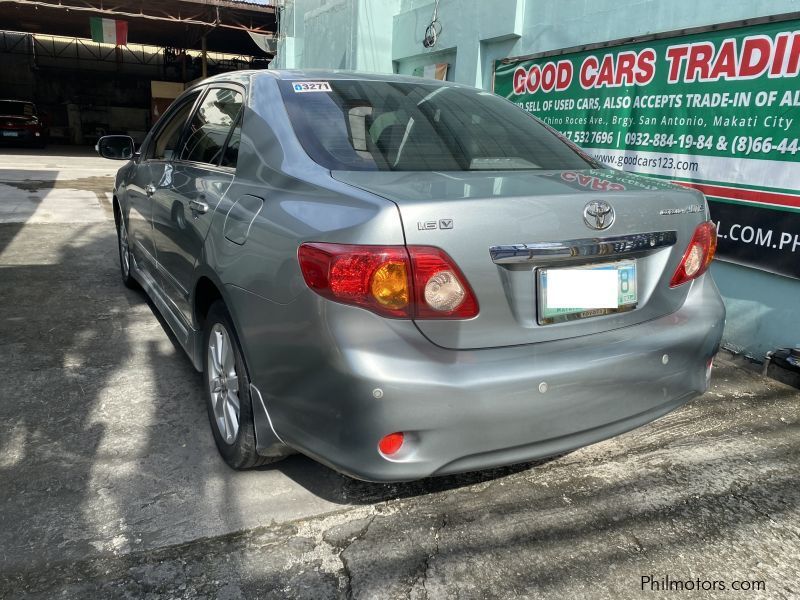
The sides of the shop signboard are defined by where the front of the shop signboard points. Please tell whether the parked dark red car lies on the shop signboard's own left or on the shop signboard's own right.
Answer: on the shop signboard's own right

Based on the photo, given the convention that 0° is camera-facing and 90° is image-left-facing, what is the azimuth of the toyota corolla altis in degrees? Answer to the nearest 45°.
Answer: approximately 135°

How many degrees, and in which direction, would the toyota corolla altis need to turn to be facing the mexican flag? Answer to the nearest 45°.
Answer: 0° — it already faces it

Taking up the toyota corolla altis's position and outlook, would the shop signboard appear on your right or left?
on your right

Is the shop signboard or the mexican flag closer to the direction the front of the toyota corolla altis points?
the mexican flag

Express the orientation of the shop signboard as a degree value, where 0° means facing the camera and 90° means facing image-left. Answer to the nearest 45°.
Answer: approximately 45°

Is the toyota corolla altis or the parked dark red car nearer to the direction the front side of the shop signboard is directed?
the toyota corolla altis

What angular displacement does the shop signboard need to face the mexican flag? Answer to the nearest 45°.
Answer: approximately 90° to its right

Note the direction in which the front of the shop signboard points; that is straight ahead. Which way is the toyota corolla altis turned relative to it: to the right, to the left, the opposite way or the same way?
to the right
